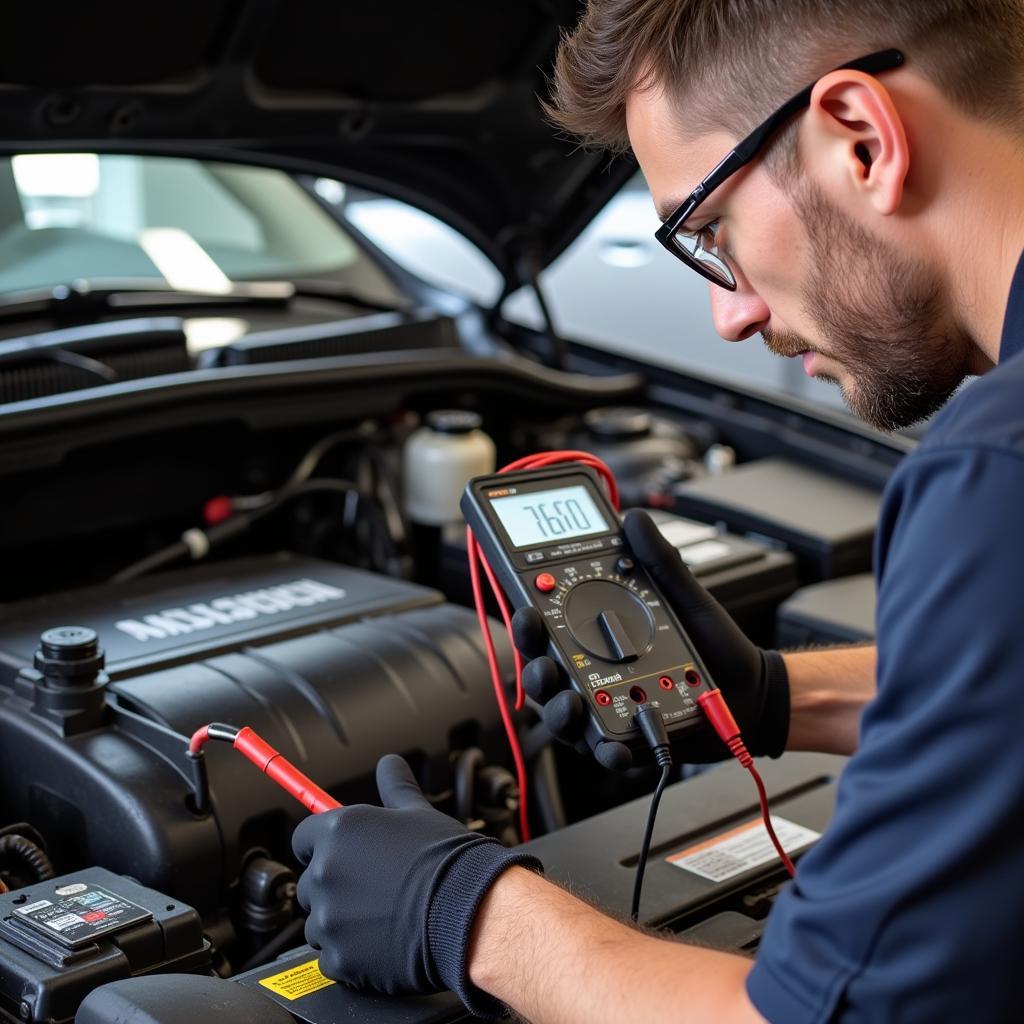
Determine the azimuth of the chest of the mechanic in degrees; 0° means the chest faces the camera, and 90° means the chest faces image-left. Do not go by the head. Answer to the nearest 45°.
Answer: approximately 90°

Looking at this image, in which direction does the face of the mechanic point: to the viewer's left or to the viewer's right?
to the viewer's left

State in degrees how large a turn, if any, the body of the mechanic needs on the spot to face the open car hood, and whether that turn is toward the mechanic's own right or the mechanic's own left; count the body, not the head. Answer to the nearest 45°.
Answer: approximately 45° to the mechanic's own right
